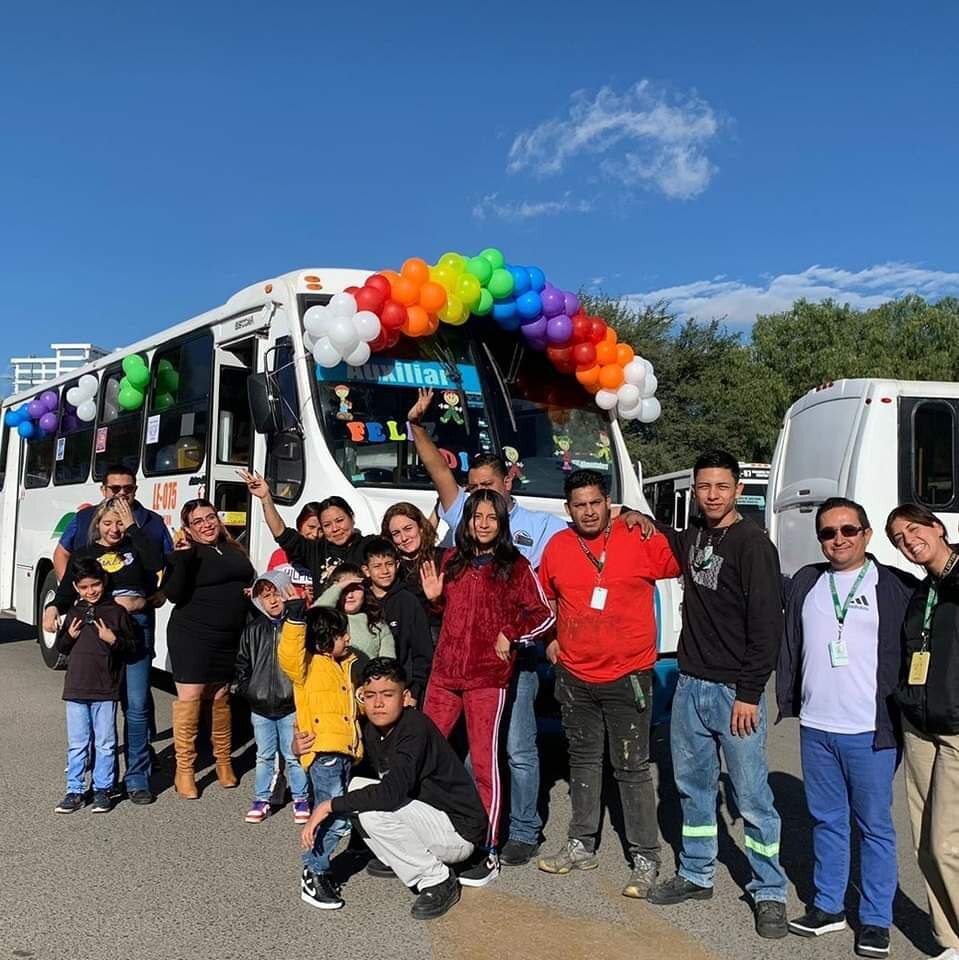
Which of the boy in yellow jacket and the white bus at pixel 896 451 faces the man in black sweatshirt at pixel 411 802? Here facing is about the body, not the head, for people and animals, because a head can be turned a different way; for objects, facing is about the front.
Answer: the boy in yellow jacket

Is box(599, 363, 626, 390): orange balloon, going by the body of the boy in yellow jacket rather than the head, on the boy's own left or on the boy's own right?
on the boy's own left

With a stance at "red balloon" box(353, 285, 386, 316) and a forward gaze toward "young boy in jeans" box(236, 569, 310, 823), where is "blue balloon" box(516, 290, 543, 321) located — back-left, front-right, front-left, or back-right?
back-left

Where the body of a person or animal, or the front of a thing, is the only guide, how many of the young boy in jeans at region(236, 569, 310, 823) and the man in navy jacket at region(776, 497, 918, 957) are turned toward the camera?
2

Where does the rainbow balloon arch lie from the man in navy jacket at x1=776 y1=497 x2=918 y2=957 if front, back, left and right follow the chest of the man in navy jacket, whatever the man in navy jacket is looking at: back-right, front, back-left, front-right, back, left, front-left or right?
back-right

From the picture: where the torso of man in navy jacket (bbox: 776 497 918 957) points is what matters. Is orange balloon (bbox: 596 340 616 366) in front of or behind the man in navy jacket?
behind
